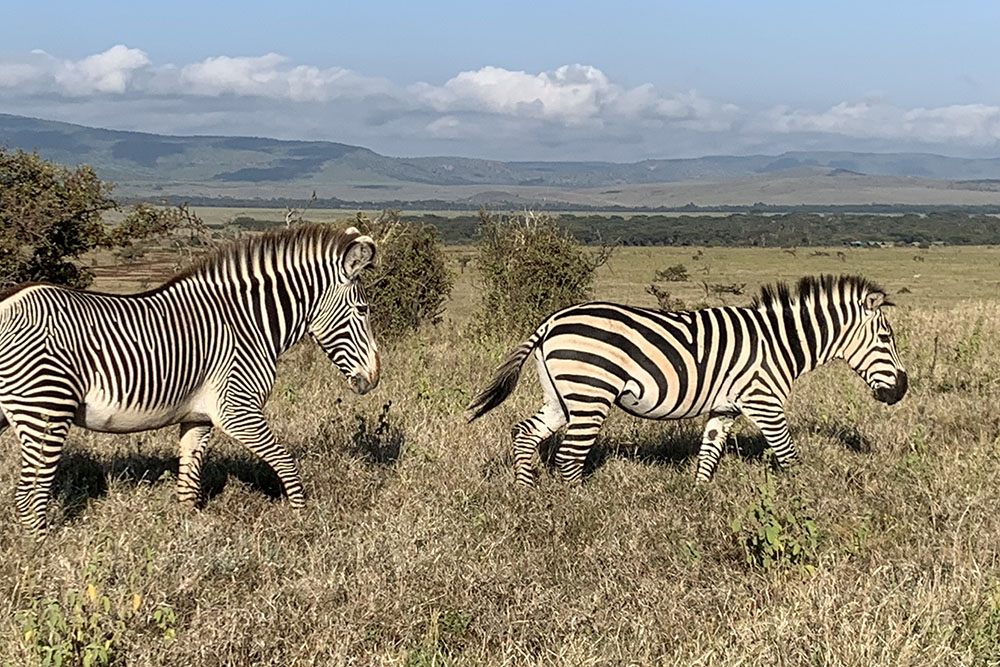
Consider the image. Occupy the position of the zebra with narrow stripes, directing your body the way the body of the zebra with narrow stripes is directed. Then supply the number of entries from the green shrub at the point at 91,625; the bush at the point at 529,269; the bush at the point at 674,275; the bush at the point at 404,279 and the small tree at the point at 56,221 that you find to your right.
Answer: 1

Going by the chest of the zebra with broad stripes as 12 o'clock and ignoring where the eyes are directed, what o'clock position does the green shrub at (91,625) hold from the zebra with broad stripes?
The green shrub is roughly at 4 o'clock from the zebra with broad stripes.

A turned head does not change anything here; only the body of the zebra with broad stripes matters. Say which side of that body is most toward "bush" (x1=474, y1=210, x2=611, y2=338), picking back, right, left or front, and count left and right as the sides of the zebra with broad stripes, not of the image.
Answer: left

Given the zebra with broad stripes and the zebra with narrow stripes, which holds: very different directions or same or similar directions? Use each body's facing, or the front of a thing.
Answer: same or similar directions

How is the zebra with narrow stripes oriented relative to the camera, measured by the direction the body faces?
to the viewer's right

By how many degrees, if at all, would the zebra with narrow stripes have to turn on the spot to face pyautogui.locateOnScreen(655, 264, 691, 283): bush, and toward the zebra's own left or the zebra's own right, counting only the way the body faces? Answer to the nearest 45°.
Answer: approximately 45° to the zebra's own left

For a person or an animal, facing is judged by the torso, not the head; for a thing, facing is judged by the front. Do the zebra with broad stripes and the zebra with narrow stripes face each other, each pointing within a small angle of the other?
no

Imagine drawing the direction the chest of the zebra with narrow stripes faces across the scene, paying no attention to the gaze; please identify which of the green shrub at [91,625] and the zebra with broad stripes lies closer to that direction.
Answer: the zebra with broad stripes

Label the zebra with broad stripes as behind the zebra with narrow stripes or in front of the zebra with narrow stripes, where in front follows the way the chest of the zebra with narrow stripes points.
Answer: in front

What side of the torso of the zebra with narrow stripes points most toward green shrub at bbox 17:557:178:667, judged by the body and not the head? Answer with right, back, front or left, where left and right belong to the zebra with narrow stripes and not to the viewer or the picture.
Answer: right

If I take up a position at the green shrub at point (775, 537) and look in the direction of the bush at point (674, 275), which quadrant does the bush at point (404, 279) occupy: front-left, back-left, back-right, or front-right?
front-left

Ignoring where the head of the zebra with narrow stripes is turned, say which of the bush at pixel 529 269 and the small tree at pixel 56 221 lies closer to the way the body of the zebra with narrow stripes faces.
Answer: the bush

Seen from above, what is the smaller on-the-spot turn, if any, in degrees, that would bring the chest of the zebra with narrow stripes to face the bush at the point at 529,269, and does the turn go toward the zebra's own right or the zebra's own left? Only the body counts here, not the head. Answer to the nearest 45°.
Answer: approximately 45° to the zebra's own left

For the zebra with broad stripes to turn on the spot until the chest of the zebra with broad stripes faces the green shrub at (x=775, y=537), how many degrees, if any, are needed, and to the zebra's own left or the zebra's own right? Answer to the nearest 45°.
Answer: approximately 90° to the zebra's own right

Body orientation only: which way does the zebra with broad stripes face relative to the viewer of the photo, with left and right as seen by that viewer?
facing to the right of the viewer

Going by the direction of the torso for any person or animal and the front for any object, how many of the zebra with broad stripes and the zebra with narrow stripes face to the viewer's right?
2

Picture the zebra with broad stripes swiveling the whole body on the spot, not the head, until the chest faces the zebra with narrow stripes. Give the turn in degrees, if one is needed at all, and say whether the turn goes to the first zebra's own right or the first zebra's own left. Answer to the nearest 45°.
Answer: approximately 135° to the first zebra's own right
